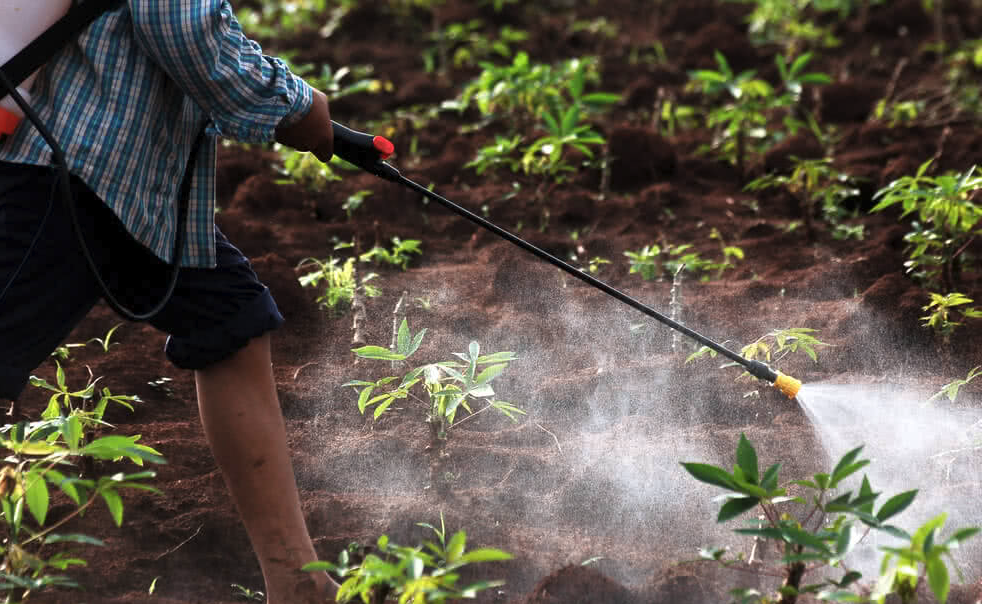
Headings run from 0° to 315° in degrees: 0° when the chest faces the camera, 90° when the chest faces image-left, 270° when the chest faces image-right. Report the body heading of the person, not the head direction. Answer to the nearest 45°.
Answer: approximately 270°

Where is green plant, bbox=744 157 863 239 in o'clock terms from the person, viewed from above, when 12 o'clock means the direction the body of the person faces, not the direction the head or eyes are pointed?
The green plant is roughly at 11 o'clock from the person.

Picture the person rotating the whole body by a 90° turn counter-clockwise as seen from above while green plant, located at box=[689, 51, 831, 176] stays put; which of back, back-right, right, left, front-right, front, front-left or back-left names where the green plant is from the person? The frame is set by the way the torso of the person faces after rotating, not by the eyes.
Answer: front-right

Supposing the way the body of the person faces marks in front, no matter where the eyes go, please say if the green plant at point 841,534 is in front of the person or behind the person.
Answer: in front

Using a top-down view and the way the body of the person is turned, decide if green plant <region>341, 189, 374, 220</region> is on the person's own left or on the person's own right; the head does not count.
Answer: on the person's own left

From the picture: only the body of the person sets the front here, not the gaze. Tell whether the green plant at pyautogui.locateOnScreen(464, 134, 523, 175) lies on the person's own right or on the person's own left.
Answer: on the person's own left

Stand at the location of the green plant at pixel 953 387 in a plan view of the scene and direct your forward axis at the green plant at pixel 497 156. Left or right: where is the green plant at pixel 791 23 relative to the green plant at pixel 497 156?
right

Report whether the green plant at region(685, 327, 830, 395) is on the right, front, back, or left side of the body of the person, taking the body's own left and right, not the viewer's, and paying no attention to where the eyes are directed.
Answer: front

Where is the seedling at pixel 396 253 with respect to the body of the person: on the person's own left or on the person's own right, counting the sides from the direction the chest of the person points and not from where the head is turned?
on the person's own left

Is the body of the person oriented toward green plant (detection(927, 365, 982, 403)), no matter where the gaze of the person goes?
yes

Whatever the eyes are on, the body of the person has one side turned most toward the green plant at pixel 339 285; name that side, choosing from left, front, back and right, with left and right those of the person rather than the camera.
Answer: left

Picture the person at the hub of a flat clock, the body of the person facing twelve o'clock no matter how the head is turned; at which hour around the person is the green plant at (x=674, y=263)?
The green plant is roughly at 11 o'clock from the person.

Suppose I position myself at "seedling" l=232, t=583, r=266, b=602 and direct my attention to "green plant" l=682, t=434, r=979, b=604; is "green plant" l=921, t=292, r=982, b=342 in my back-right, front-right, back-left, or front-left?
front-left
